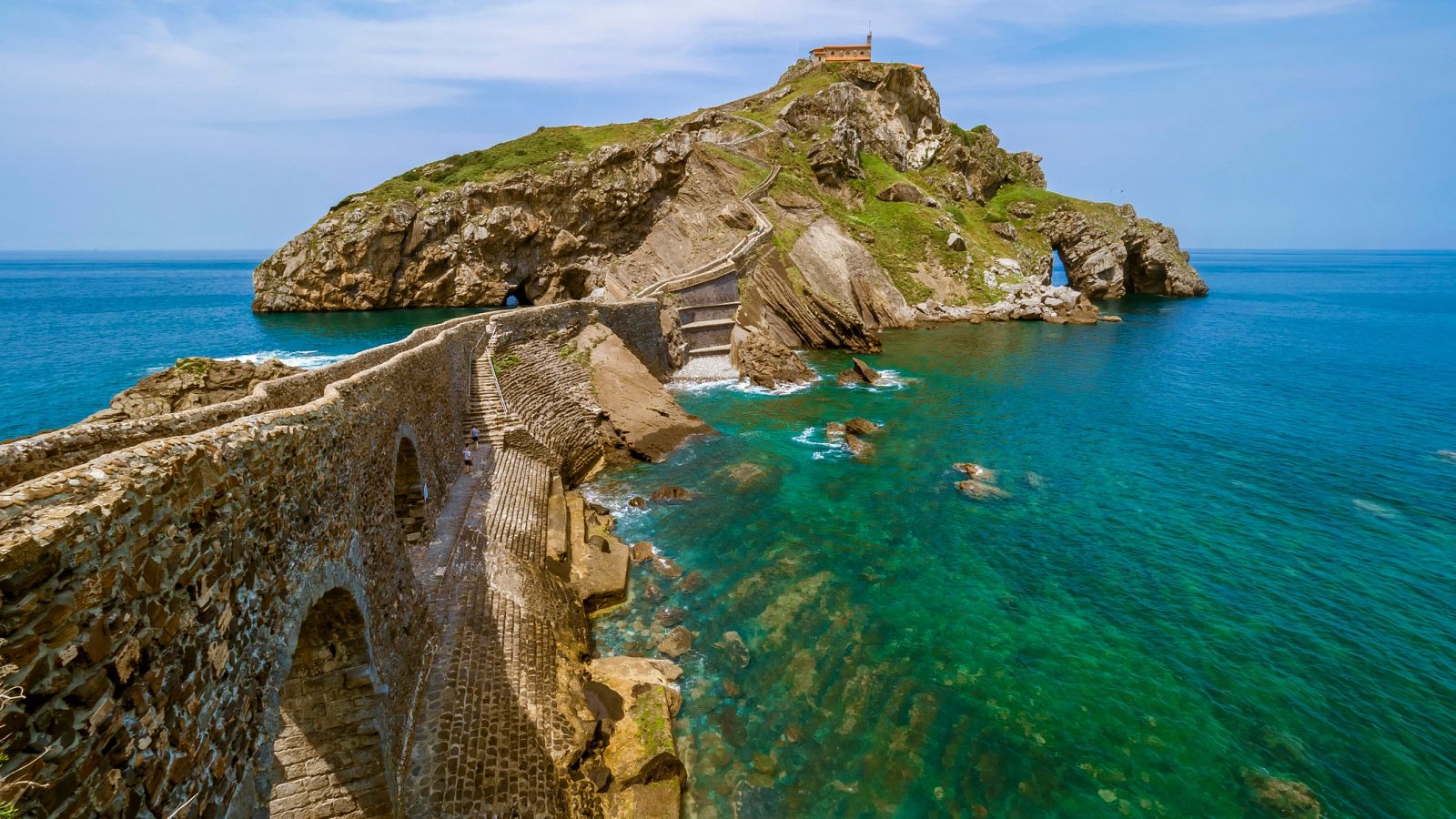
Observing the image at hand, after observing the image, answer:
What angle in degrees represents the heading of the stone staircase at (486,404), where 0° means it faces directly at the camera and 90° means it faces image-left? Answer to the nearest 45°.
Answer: approximately 0°

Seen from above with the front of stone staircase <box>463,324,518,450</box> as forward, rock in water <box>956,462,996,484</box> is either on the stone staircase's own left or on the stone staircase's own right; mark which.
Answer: on the stone staircase's own left

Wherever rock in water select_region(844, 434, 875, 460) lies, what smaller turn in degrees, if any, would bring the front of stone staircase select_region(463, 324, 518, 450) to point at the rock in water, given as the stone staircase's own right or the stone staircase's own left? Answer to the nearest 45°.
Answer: approximately 90° to the stone staircase's own left

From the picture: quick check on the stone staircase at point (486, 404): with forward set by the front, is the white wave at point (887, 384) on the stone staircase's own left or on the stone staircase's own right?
on the stone staircase's own left

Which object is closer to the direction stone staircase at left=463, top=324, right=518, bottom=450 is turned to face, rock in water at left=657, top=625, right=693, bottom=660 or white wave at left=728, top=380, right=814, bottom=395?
the rock in water

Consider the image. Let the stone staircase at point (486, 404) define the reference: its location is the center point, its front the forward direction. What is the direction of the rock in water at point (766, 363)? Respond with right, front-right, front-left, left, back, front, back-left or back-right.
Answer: back-left

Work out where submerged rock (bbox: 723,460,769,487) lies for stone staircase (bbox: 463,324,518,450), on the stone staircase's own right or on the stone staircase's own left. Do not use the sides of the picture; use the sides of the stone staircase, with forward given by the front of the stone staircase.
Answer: on the stone staircase's own left
